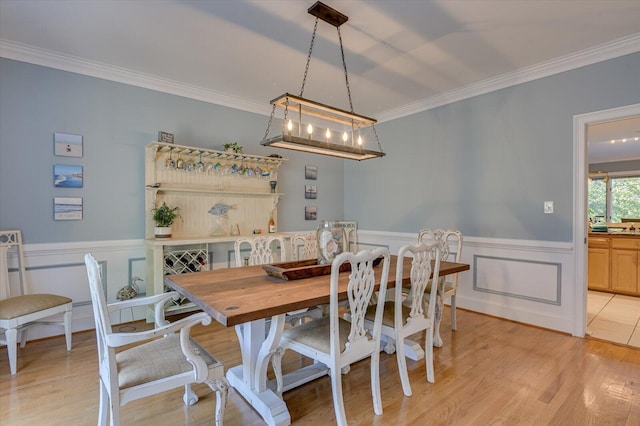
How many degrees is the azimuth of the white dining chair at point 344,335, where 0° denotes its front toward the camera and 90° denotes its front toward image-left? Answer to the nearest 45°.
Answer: approximately 135°

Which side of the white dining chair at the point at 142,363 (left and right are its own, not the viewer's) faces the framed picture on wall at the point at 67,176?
left

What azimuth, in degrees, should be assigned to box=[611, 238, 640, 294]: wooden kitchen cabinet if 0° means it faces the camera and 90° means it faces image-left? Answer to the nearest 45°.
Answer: approximately 0°

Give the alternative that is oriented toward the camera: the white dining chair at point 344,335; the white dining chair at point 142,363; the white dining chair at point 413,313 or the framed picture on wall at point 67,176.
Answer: the framed picture on wall

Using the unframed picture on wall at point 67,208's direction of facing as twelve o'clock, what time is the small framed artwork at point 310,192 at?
The small framed artwork is roughly at 9 o'clock from the unframed picture on wall.

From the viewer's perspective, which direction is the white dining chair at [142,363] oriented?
to the viewer's right

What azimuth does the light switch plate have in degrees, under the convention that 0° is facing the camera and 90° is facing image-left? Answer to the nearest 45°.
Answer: approximately 0°

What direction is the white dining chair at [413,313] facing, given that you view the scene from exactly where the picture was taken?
facing away from the viewer and to the left of the viewer
